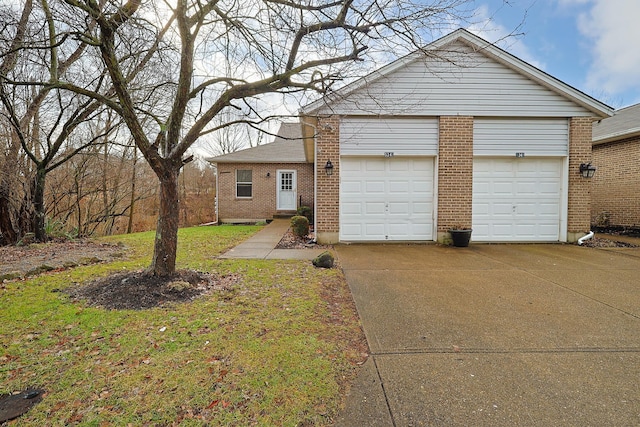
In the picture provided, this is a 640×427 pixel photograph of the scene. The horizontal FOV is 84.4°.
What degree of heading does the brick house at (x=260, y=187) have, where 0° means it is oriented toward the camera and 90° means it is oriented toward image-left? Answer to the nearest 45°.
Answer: approximately 0°

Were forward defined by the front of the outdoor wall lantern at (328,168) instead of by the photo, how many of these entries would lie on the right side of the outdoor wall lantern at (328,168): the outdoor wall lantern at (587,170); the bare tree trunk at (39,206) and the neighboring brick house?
1

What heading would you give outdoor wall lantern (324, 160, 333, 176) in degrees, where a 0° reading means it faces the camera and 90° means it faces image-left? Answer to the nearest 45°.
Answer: approximately 0°

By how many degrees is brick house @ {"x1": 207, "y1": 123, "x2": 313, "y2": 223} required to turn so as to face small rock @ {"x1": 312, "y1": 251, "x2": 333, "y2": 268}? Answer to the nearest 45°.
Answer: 0° — it already faces it

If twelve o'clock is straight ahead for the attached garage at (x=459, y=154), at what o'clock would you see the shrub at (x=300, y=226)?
The shrub is roughly at 3 o'clock from the attached garage.

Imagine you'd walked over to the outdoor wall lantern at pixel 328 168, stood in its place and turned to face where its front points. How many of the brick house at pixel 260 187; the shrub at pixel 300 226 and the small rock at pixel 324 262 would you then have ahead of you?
1

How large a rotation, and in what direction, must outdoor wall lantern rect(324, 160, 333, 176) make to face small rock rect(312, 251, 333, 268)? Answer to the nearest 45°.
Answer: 0° — it already faces it

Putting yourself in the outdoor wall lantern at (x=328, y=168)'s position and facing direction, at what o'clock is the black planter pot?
The black planter pot is roughly at 9 o'clock from the outdoor wall lantern.

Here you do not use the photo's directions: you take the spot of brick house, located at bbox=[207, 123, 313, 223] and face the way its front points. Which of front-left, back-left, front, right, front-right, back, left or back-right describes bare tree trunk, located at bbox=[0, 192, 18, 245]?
front-right
